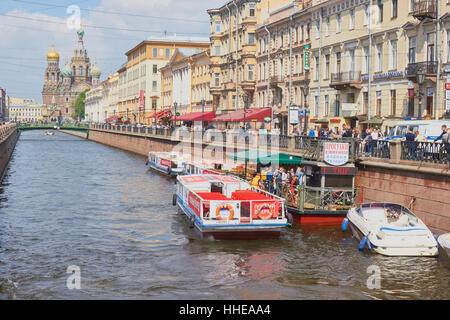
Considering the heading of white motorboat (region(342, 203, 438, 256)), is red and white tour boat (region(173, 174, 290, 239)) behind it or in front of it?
in front

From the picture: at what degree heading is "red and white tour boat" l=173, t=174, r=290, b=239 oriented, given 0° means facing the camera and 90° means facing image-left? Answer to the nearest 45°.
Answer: approximately 135°

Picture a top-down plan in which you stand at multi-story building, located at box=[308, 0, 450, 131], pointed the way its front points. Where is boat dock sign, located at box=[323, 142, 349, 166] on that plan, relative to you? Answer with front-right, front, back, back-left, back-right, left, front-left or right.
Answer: front-left

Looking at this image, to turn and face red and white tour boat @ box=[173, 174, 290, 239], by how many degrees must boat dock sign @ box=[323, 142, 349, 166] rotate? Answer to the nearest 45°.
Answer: approximately 45° to its right

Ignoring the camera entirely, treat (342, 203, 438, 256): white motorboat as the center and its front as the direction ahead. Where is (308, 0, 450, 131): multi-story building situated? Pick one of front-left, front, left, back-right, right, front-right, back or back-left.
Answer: front-right

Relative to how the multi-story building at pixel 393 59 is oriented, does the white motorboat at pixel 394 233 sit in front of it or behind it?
in front

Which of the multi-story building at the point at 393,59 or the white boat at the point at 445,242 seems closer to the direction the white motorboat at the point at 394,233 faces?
the multi-story building

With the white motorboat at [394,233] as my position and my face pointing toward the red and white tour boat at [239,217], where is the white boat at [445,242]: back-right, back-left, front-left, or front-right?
back-left

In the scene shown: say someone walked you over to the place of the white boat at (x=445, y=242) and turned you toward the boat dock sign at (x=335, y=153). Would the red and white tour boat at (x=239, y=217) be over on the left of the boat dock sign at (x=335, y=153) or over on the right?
left

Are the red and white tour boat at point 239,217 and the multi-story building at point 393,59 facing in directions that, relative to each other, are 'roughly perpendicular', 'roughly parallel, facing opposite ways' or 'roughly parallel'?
roughly perpendicular

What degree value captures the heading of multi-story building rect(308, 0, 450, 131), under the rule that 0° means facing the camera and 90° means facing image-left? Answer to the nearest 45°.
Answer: approximately 45°
